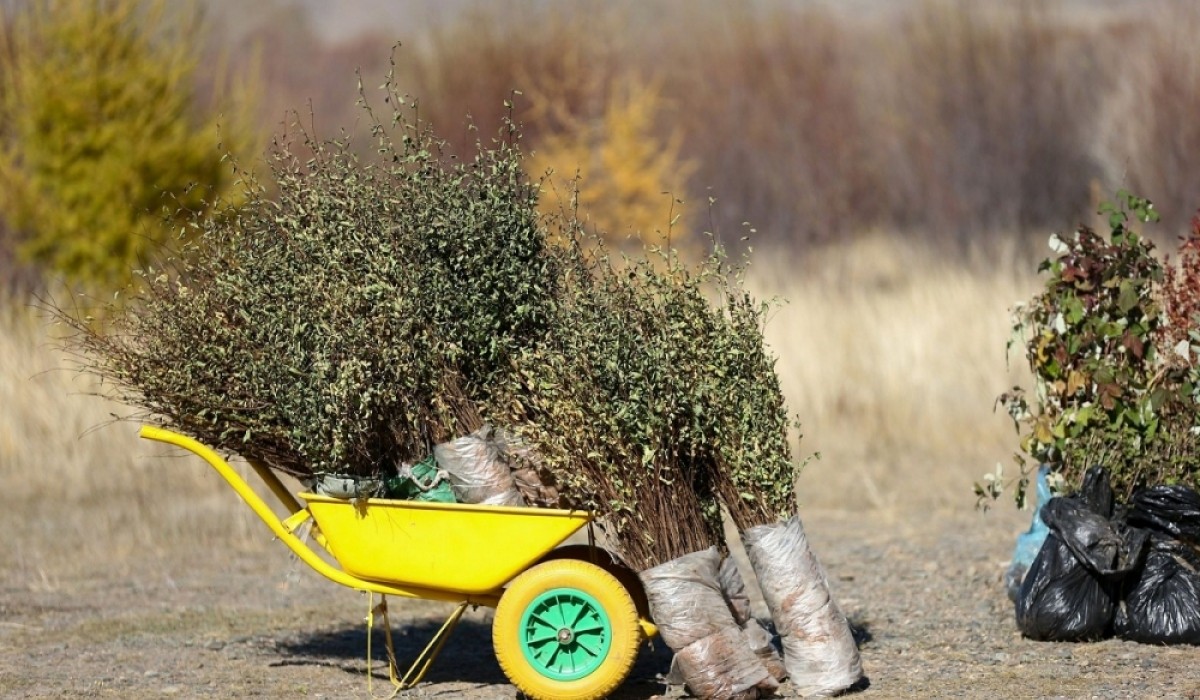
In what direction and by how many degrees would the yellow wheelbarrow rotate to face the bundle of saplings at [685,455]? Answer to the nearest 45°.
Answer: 0° — it already faces it

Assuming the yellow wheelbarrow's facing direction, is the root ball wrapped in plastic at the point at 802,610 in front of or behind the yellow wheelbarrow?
in front

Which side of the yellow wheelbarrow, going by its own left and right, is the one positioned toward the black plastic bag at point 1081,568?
front

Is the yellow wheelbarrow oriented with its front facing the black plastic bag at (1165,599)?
yes

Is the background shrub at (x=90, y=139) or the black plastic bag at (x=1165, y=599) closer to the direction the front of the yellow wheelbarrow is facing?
the black plastic bag

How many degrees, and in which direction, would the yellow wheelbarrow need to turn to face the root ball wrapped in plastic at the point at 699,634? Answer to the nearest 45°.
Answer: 0° — it already faces it

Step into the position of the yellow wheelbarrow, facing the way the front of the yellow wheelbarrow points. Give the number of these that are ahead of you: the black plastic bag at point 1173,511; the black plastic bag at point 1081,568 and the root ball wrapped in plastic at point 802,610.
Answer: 3

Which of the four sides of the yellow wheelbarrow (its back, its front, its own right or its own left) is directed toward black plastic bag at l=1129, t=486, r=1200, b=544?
front

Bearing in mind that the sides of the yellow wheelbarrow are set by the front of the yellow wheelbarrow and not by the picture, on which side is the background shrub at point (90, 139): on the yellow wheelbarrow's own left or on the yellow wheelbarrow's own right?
on the yellow wheelbarrow's own left

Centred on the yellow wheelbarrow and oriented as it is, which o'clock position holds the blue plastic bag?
The blue plastic bag is roughly at 11 o'clock from the yellow wheelbarrow.

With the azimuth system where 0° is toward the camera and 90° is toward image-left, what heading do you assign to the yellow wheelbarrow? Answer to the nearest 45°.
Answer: approximately 270°

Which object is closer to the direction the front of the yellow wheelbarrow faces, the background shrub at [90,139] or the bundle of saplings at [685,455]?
the bundle of saplings
